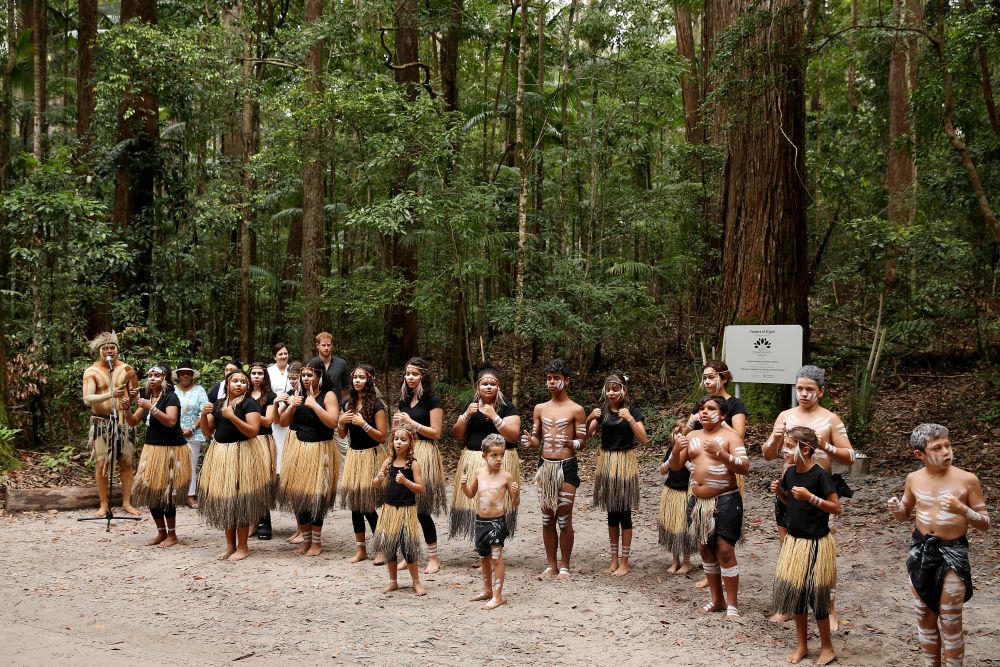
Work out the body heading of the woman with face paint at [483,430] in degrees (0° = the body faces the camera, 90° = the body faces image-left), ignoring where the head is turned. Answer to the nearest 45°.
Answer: approximately 0°

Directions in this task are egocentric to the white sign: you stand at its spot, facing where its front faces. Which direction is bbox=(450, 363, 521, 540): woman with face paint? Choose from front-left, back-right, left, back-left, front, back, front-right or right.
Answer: front-right

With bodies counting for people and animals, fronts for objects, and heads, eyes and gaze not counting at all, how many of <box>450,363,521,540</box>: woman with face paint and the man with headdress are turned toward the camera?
2

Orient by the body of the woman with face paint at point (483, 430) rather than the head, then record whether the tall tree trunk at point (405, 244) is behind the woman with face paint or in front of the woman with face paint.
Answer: behind

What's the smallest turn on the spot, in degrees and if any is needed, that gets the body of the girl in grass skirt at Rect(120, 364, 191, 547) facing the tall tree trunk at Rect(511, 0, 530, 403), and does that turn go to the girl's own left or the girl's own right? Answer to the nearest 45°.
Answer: approximately 180°
